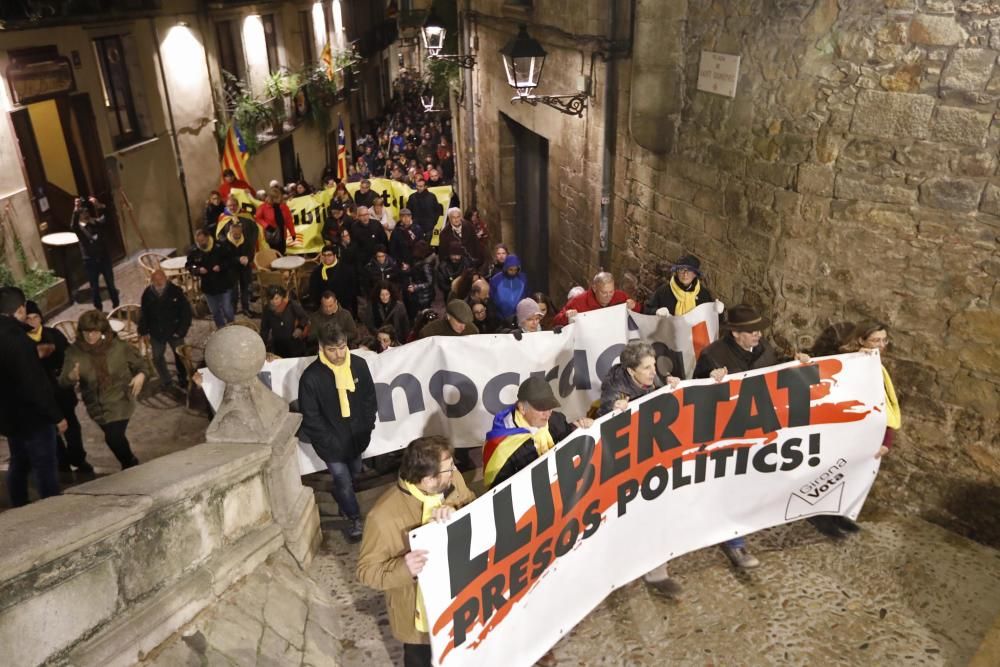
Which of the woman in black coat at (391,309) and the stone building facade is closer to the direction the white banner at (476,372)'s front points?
the stone building facade

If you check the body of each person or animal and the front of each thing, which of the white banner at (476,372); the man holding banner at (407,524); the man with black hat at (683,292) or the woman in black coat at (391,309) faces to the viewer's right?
the man holding banner

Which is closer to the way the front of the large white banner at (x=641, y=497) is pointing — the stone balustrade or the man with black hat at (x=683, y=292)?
the stone balustrade

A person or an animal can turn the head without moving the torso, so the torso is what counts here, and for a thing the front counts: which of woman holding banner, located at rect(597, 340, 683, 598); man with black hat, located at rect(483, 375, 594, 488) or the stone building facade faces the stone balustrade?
the stone building facade

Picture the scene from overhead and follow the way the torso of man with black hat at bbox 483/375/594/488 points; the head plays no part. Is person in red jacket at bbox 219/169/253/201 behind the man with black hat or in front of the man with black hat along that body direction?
behind

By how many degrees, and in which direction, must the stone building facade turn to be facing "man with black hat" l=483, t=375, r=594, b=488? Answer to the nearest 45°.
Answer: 0° — it already faces them

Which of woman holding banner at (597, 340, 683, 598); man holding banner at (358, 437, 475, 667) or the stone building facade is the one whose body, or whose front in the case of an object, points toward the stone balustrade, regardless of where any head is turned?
the stone building facade

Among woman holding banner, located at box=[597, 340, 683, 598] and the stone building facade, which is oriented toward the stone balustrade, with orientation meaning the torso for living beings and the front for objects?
the stone building facade

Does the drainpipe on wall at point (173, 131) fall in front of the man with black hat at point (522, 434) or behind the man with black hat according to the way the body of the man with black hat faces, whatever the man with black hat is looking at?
behind
